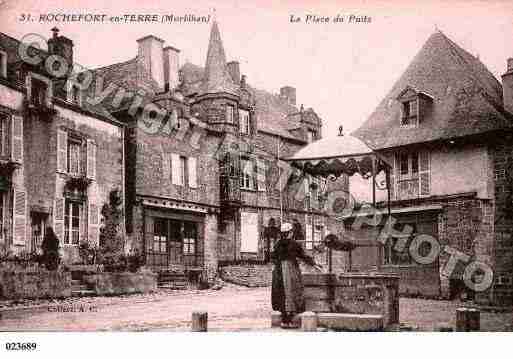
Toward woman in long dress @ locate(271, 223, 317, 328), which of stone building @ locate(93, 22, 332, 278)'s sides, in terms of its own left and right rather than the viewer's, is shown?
front

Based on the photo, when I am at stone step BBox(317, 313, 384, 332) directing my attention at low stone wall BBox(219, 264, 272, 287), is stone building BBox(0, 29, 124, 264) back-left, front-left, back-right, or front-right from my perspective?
front-left

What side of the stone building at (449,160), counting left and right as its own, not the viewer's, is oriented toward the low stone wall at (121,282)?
front

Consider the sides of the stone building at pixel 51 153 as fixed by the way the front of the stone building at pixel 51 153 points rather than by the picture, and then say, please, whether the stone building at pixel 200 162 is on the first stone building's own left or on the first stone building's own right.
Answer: on the first stone building's own left

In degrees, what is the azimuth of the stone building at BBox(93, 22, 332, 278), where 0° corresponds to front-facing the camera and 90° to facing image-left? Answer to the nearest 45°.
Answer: approximately 0°

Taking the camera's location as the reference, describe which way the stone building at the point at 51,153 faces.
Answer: facing the viewer and to the right of the viewer

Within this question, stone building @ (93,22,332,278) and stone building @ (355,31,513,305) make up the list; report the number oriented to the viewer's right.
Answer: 0

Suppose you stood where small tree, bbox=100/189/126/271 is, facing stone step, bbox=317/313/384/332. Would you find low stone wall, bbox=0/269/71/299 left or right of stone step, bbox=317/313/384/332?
right

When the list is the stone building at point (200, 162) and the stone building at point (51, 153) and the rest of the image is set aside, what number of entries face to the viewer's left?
0
